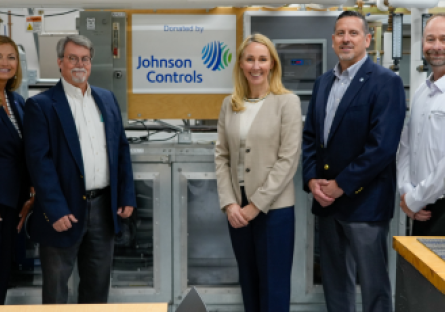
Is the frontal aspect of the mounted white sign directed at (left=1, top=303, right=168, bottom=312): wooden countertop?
yes

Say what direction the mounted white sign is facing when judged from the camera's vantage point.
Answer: facing the viewer

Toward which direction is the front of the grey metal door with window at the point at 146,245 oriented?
toward the camera

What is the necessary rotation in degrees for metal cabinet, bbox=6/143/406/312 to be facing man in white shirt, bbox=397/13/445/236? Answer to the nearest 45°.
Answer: approximately 45° to its left

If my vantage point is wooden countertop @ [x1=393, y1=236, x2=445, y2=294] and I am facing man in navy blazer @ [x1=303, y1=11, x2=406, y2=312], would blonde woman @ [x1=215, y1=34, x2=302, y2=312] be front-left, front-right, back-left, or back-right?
front-left

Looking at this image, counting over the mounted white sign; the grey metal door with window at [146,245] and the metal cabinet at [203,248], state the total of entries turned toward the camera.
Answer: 3

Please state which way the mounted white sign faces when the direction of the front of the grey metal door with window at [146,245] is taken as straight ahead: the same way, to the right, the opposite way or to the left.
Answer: the same way

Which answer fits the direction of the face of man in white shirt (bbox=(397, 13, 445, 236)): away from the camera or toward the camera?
toward the camera

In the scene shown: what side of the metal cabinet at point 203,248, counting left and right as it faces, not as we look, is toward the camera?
front

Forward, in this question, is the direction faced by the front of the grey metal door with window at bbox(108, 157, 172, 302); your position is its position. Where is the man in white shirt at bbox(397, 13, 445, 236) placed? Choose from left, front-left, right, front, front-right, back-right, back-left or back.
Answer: front-left

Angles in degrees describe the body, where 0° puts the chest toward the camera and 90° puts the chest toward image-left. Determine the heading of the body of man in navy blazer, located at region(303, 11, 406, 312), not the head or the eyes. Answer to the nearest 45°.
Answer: approximately 45°

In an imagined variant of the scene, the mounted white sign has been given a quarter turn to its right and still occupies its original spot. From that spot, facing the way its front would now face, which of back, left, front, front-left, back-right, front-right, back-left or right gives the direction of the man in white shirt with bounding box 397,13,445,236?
back-left

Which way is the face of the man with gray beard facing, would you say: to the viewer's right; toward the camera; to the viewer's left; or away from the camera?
toward the camera

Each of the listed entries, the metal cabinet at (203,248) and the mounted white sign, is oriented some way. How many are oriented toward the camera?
2
